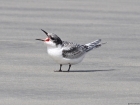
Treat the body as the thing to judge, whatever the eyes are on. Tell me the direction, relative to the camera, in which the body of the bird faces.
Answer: to the viewer's left
